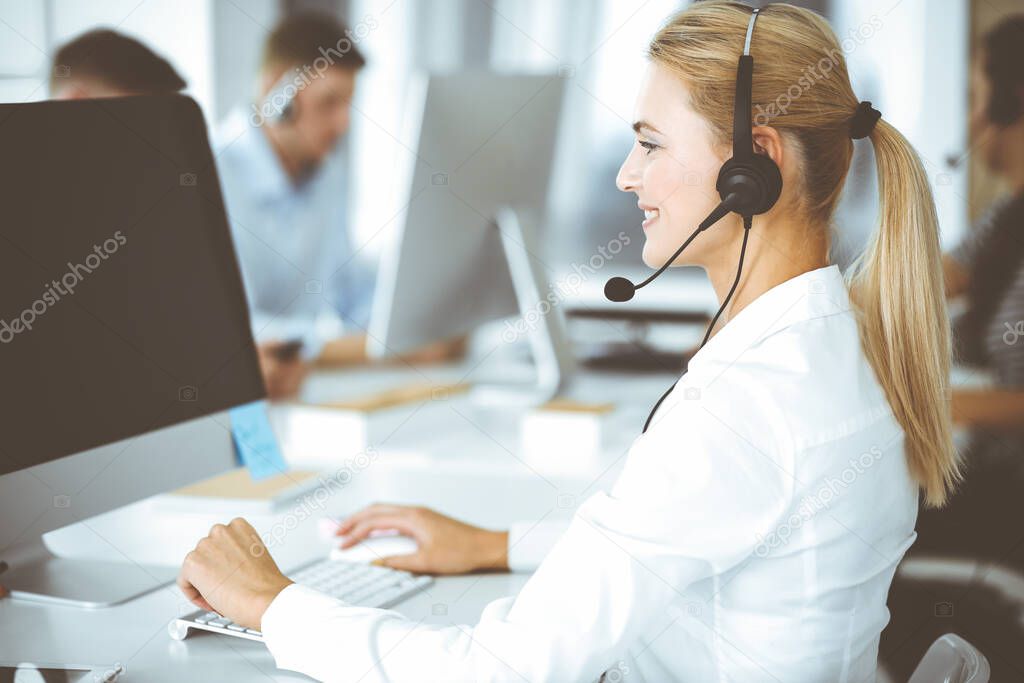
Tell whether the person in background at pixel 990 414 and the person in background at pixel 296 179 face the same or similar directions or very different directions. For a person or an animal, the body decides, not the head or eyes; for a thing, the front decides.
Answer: very different directions

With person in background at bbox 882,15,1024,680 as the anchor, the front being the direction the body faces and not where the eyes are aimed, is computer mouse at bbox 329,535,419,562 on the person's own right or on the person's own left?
on the person's own left

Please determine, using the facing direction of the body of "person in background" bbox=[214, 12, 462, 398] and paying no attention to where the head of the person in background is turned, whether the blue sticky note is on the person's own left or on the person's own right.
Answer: on the person's own right

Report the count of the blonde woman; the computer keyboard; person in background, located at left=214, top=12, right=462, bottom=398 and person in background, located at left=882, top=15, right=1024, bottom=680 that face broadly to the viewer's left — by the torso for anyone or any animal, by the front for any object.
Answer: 2

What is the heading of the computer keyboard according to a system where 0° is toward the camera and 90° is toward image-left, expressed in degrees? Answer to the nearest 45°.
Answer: approximately 315°

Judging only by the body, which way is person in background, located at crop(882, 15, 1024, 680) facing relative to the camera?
to the viewer's left

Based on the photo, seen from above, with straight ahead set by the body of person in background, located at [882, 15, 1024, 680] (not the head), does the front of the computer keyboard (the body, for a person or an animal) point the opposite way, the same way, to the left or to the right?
the opposite way

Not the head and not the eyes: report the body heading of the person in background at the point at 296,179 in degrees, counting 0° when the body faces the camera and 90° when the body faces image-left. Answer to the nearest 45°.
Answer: approximately 315°

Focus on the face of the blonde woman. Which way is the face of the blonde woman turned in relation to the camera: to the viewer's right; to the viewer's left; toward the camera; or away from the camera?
to the viewer's left

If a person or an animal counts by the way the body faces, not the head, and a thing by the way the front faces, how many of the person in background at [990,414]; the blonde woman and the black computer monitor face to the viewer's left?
2

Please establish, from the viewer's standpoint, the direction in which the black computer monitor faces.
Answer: facing the viewer and to the right of the viewer

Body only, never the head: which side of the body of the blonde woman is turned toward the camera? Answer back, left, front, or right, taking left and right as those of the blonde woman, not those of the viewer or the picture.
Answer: left
